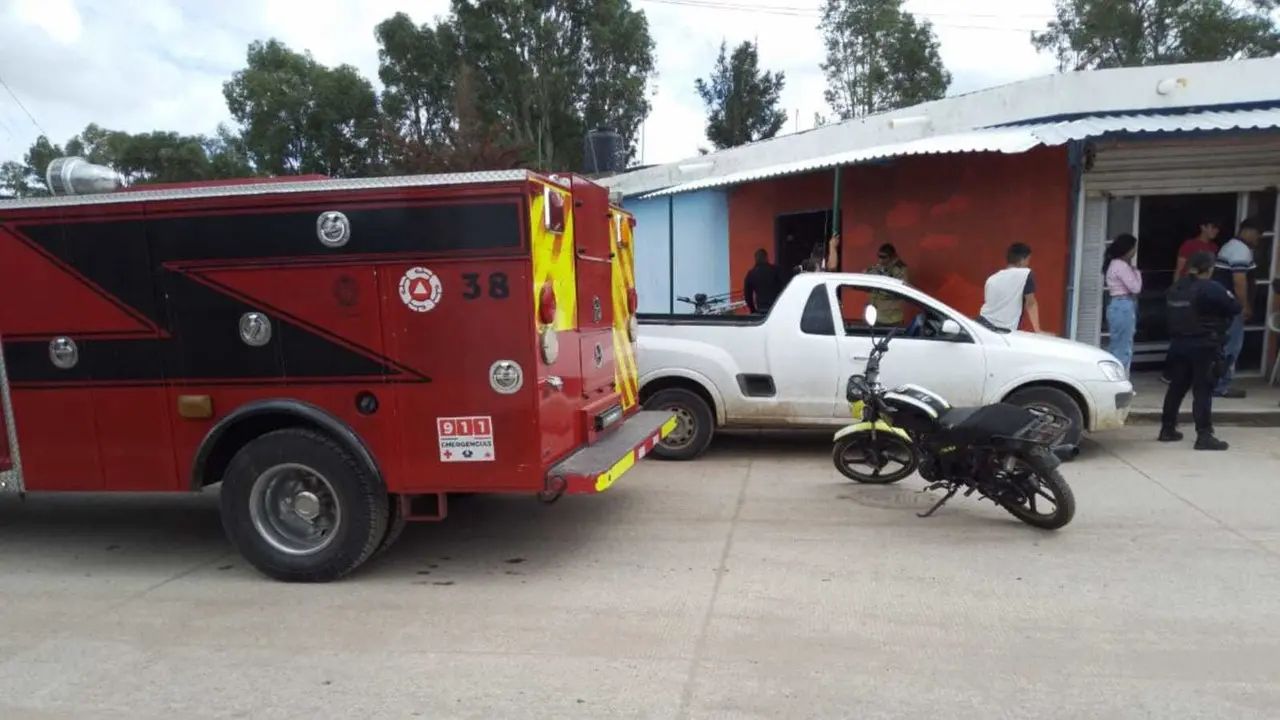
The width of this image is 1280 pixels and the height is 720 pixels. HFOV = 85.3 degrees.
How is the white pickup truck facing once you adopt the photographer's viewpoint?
facing to the right of the viewer

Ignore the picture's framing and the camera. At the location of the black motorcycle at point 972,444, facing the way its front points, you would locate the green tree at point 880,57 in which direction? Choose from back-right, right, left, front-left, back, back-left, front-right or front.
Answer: front-right

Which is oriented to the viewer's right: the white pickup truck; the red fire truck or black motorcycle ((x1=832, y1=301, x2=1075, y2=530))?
the white pickup truck

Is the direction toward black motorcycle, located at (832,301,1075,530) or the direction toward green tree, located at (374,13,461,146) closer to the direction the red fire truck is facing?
the green tree

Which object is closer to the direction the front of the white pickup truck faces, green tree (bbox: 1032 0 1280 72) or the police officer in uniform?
the police officer in uniform

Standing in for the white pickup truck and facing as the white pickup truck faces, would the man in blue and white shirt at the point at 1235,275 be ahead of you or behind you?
ahead

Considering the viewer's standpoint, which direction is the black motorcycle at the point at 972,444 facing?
facing away from the viewer and to the left of the viewer
